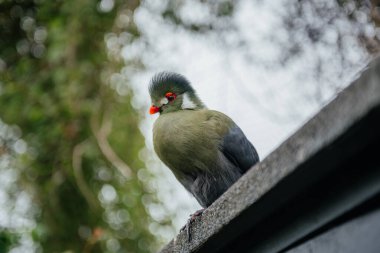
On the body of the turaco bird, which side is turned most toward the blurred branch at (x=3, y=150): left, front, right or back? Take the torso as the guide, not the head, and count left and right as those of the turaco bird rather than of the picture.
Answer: right

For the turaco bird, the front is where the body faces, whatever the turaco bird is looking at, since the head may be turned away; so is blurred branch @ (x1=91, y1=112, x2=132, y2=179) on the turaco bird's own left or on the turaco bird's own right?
on the turaco bird's own right

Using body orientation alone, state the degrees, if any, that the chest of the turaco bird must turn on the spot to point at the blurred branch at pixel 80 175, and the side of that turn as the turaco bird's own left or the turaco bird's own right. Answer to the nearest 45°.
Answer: approximately 90° to the turaco bird's own right

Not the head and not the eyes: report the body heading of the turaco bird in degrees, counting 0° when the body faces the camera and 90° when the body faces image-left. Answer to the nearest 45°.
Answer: approximately 45°

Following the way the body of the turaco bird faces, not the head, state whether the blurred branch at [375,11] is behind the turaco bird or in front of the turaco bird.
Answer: behind
